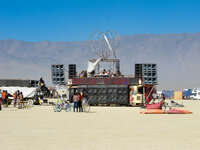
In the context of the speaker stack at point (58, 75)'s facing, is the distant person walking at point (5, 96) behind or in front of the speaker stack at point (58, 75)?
in front

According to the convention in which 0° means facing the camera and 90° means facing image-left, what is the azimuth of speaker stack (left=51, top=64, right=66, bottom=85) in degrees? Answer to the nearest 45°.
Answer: approximately 0°

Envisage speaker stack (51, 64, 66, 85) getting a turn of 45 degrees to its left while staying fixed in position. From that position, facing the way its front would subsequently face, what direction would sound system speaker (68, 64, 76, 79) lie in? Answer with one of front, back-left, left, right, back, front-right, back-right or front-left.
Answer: left
